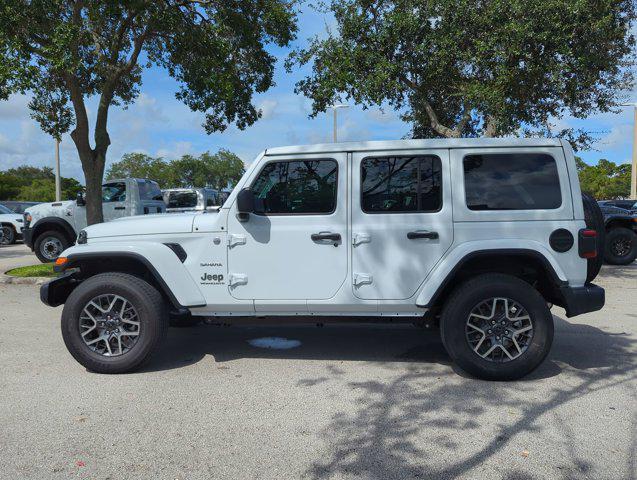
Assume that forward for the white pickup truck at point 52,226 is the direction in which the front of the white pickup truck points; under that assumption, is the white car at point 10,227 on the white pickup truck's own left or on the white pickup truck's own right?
on the white pickup truck's own right

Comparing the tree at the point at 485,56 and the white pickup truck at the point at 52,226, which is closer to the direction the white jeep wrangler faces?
the white pickup truck

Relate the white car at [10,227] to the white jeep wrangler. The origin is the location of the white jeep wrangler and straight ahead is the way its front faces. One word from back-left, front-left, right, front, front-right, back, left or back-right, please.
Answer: front-right

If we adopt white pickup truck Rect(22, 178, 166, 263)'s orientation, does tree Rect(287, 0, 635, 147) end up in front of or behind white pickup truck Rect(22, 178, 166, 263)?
behind

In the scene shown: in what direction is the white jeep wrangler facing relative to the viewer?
to the viewer's left

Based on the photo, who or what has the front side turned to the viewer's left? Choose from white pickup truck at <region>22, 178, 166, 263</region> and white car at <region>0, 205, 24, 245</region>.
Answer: the white pickup truck

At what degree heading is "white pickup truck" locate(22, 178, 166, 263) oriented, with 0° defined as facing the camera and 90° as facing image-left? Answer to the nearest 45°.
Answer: approximately 90°

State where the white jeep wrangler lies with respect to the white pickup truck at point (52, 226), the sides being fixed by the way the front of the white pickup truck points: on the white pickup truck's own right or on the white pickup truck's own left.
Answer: on the white pickup truck's own left
